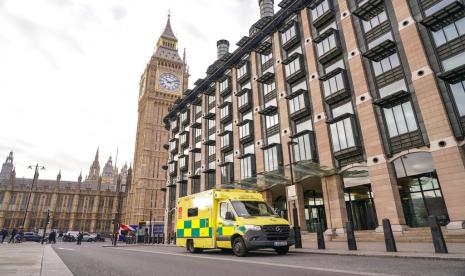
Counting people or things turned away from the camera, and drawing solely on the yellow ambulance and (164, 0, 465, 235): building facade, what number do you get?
0

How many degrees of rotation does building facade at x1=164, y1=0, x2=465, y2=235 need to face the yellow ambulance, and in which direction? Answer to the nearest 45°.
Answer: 0° — it already faces it

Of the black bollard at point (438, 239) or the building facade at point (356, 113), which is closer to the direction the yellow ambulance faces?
the black bollard

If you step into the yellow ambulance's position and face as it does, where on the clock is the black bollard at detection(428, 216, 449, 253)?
The black bollard is roughly at 11 o'clock from the yellow ambulance.

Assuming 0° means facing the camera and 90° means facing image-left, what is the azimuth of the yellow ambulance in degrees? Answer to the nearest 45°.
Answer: approximately 315°

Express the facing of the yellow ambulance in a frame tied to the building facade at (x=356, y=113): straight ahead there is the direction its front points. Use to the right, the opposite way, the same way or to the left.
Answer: to the left

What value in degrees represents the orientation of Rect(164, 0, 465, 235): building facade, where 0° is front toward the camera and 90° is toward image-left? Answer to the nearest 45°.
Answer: approximately 45°

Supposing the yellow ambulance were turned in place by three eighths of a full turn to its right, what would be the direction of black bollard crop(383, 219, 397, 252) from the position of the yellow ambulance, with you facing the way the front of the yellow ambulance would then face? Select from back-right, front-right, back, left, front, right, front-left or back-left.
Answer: back

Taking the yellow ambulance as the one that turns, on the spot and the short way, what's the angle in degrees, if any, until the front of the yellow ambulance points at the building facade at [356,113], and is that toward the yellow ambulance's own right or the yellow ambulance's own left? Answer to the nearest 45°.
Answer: approximately 90° to the yellow ambulance's own left
